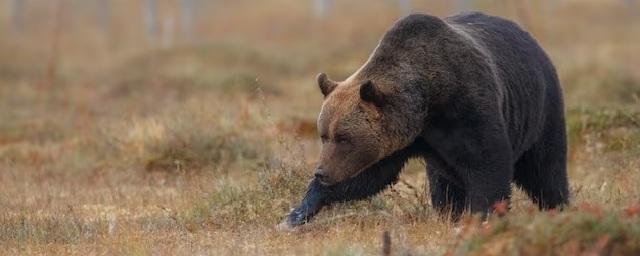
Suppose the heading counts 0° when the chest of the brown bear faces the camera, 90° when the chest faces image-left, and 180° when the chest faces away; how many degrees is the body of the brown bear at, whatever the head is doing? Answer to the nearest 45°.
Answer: approximately 45°
